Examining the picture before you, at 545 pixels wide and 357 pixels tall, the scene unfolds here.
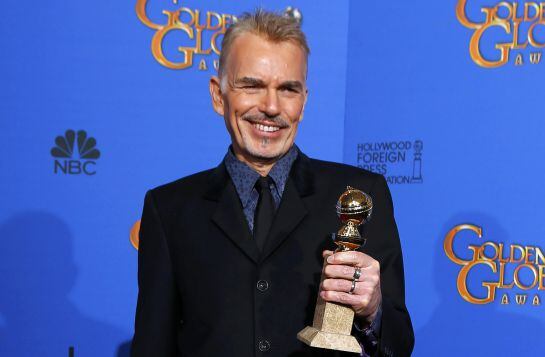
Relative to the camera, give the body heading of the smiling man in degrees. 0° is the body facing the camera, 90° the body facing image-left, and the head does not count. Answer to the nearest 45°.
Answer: approximately 0°
